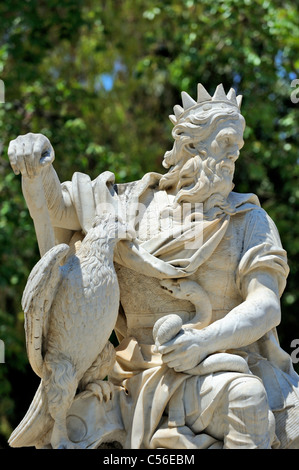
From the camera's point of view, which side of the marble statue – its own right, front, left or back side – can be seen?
front
